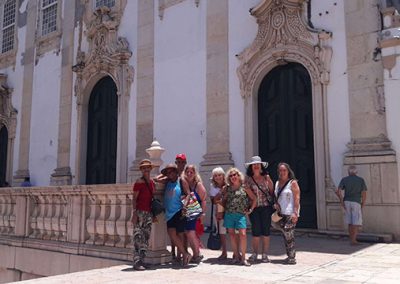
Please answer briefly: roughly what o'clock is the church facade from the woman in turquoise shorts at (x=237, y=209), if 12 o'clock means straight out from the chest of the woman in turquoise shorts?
The church facade is roughly at 6 o'clock from the woman in turquoise shorts.

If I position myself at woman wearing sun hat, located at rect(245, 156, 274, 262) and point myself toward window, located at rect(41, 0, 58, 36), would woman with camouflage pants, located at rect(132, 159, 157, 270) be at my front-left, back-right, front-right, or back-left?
front-left

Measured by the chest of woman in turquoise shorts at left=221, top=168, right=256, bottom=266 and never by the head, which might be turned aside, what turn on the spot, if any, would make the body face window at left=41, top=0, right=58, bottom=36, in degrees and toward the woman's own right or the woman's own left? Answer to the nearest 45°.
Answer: approximately 135° to the woman's own right

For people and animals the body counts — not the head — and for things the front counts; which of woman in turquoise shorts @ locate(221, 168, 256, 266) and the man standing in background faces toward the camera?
the woman in turquoise shorts

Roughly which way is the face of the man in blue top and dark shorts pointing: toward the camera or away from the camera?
toward the camera

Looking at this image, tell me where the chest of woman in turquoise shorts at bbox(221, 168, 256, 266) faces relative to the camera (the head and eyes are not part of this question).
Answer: toward the camera

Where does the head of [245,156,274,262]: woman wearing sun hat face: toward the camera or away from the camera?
toward the camera

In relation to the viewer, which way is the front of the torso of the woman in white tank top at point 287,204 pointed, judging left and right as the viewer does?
facing the viewer and to the left of the viewer

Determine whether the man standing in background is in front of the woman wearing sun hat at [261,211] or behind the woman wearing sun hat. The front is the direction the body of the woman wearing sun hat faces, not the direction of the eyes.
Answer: behind

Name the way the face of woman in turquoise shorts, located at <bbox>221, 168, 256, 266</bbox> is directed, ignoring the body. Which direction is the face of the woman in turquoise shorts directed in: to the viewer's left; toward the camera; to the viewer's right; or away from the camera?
toward the camera

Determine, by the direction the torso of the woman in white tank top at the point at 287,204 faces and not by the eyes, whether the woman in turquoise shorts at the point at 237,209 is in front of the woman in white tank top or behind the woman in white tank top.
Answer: in front

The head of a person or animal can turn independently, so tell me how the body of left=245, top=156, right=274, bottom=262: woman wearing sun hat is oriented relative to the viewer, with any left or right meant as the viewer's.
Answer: facing the viewer
